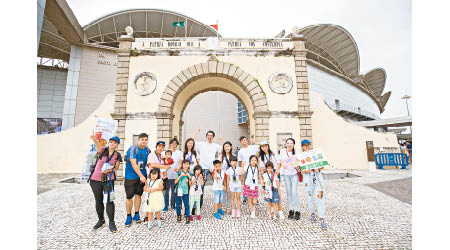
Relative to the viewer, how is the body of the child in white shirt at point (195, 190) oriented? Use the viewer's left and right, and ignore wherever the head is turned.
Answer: facing the viewer

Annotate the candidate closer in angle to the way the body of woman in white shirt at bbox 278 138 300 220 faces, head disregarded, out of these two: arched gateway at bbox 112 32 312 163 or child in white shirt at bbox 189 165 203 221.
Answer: the child in white shirt

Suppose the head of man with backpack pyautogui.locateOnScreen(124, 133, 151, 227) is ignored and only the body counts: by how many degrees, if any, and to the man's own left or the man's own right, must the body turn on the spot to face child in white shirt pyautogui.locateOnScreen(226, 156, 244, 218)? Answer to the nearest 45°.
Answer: approximately 45° to the man's own left

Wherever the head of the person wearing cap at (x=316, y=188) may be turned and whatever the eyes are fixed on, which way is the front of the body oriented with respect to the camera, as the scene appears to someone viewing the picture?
toward the camera

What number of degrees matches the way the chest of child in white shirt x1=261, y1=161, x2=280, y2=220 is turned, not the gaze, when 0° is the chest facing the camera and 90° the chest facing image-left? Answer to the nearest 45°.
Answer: approximately 0°

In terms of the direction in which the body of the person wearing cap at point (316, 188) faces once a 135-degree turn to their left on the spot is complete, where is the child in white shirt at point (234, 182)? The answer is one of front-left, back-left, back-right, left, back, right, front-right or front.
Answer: back-left

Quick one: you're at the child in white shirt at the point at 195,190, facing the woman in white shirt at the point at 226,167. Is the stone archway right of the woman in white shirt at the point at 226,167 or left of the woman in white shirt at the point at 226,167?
left

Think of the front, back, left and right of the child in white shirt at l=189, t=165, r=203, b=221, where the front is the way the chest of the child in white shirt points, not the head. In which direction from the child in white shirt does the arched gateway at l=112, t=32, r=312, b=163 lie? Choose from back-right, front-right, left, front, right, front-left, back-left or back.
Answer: back

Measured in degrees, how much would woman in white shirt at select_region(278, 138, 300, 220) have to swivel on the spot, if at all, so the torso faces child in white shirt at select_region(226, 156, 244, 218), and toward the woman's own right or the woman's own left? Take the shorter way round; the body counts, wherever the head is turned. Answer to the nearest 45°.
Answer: approximately 90° to the woman's own right

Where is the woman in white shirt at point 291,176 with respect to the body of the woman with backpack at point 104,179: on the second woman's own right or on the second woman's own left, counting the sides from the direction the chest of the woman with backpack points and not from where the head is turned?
on the second woman's own left

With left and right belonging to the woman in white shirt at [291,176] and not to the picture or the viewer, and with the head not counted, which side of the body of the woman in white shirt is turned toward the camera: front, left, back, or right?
front

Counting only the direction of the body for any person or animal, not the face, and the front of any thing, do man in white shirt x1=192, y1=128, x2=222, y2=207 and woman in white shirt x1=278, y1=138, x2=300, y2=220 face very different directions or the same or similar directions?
same or similar directions

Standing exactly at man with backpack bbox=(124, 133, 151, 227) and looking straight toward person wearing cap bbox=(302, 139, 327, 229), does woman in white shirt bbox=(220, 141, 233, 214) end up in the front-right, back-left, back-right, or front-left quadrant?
front-left

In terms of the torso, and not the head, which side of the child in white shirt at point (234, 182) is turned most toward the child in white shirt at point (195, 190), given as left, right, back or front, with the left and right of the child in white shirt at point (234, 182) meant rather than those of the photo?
right

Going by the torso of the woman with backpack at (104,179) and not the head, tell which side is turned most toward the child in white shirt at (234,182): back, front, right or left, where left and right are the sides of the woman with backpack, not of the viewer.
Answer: left
